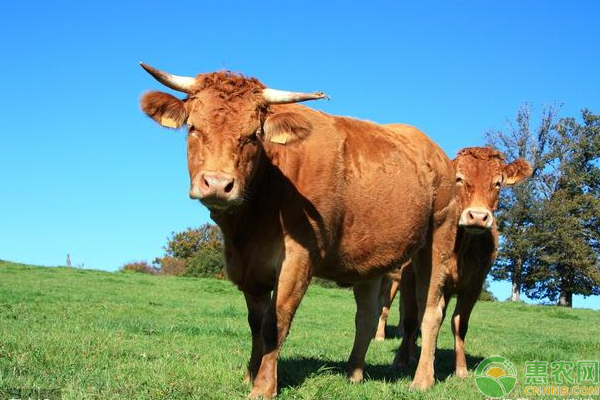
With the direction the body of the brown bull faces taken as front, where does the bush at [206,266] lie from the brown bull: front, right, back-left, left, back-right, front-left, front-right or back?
back-right

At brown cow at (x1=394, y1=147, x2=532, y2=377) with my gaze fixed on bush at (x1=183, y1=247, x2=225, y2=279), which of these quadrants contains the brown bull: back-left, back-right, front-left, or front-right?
back-left

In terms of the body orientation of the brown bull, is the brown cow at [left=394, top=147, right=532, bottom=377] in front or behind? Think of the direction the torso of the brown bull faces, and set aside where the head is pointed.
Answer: behind

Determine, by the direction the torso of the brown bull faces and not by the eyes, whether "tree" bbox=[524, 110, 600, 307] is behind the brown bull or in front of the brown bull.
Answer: behind

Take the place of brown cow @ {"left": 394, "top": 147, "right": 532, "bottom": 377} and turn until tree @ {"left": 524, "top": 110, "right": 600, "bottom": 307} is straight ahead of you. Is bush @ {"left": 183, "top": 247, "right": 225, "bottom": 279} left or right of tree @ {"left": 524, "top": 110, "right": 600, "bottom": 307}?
left

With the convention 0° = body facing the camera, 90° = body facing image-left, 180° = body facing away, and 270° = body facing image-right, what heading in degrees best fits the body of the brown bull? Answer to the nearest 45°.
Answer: approximately 45°
